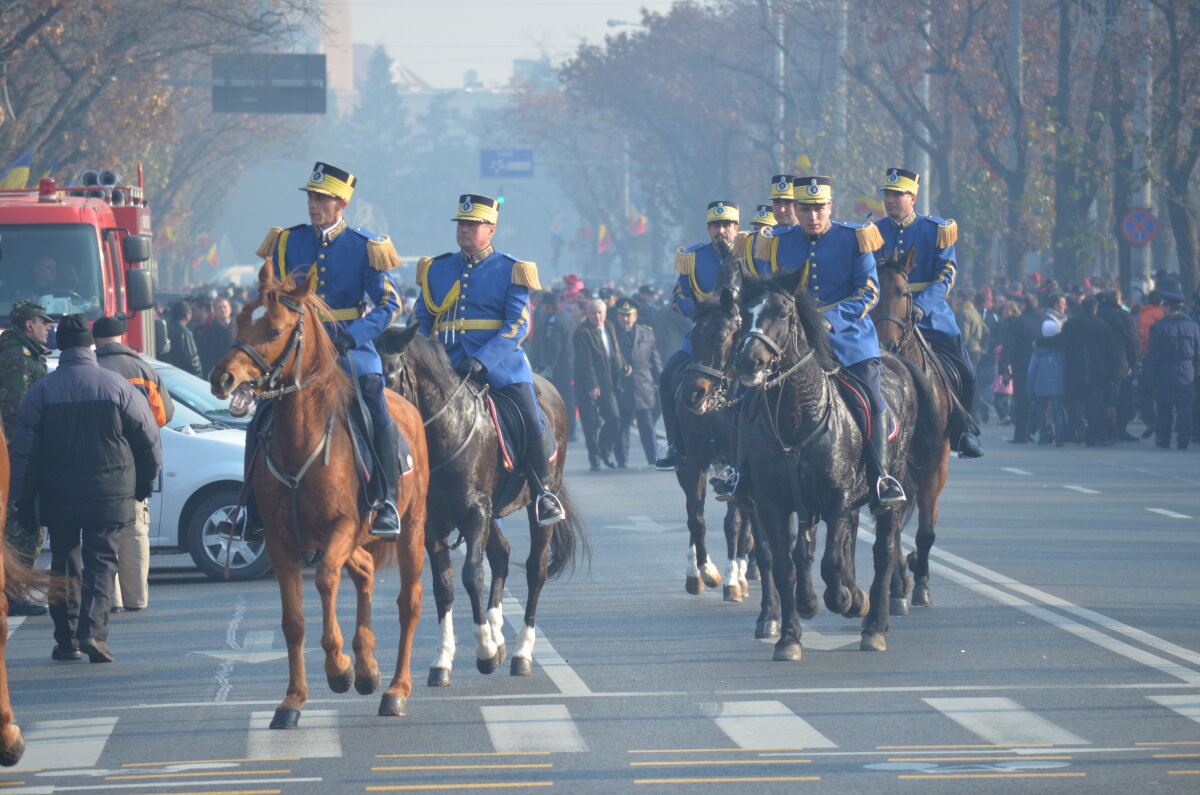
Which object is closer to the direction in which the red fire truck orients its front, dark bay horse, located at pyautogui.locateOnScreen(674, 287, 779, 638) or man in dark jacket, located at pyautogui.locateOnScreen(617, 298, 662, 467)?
the dark bay horse

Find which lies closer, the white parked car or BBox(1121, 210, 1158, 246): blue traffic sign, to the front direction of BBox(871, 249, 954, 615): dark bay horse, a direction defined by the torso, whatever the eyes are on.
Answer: the white parked car

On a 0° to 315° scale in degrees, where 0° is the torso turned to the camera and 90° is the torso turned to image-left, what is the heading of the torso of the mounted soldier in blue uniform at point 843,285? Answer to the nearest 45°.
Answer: approximately 0°

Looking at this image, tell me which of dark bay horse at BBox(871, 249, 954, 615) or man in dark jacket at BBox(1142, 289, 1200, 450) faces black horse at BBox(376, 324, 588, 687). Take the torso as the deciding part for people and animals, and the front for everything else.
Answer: the dark bay horse

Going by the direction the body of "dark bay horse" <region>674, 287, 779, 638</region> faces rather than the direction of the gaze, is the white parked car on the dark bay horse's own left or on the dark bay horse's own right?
on the dark bay horse's own right

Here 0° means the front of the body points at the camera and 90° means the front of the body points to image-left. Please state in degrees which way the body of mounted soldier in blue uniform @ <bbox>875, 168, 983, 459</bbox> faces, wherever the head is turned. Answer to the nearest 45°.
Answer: approximately 45°

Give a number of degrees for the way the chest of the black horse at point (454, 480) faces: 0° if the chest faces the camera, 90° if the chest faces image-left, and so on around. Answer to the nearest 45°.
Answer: approximately 45°
